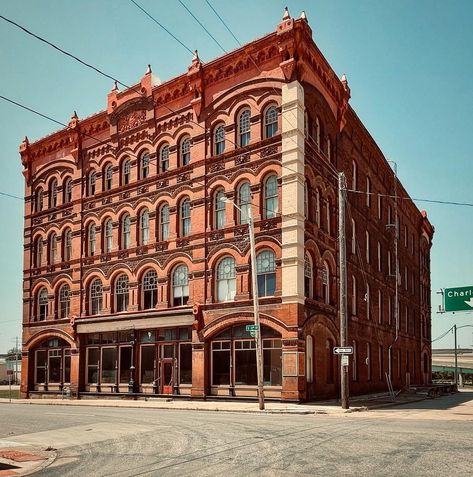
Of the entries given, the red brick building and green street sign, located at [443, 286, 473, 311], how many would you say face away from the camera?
0

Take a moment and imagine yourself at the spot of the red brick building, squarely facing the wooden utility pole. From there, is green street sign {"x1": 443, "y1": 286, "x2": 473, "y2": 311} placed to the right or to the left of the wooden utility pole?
left

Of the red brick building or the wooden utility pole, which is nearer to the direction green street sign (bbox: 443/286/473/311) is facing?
the wooden utility pole

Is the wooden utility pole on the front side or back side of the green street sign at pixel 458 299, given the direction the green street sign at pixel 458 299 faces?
on the front side

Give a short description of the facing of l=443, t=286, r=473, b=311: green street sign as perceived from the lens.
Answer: facing the viewer

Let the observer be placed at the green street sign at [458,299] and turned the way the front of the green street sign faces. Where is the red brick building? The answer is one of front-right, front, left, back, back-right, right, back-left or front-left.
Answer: right

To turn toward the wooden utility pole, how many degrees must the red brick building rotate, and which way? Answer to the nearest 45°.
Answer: approximately 90° to its left

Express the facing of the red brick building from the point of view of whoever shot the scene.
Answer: facing the viewer and to the left of the viewer

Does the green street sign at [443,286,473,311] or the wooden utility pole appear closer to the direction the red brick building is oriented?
the wooden utility pole

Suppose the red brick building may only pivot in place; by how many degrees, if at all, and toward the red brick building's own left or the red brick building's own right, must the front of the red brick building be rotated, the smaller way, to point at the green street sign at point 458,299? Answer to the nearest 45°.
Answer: approximately 135° to the red brick building's own left
